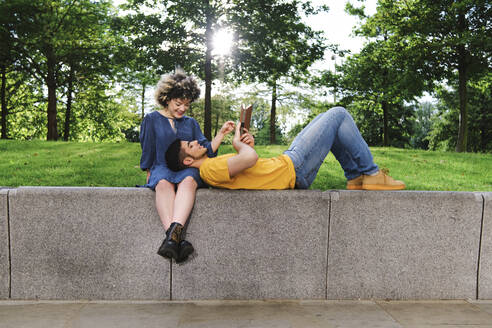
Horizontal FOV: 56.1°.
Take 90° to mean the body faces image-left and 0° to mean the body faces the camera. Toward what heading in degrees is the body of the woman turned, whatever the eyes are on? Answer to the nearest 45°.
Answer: approximately 0°

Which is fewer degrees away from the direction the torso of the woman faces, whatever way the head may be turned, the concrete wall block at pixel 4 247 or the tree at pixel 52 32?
the concrete wall block

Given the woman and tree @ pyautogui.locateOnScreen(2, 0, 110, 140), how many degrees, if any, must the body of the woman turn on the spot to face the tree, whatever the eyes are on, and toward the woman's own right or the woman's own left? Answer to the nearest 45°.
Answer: approximately 180°

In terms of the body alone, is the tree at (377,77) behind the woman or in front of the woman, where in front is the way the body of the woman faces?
behind

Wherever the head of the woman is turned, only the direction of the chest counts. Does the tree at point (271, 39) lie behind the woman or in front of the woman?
behind

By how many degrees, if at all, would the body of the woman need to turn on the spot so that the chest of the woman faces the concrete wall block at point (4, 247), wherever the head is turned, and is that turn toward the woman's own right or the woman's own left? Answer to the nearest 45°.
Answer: approximately 90° to the woman's own right

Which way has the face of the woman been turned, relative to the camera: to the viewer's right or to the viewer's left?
to the viewer's right

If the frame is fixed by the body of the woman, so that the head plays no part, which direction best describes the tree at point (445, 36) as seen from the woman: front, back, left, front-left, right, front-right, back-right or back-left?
back-left

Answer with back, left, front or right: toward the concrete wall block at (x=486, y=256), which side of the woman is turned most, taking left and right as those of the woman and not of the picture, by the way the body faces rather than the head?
left
